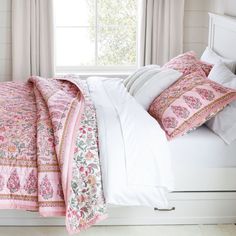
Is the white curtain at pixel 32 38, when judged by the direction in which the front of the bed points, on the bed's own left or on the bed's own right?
on the bed's own right

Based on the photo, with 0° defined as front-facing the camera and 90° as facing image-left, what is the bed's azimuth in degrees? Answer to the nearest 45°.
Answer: approximately 90°

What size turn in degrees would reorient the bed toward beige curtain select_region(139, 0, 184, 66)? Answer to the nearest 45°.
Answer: approximately 90° to its right
